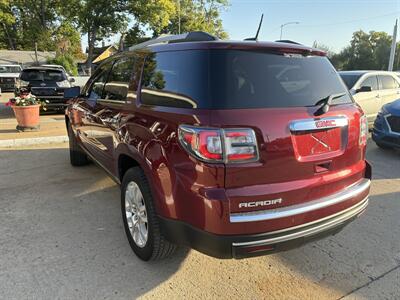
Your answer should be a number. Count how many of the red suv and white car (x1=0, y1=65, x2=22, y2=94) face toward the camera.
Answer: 1

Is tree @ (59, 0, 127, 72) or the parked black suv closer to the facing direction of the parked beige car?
the parked black suv

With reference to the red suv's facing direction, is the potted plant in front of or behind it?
in front

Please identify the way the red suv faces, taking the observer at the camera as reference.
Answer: facing away from the viewer and to the left of the viewer

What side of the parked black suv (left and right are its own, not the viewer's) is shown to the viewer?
back

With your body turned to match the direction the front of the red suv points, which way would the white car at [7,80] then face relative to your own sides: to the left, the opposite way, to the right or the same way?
the opposite way

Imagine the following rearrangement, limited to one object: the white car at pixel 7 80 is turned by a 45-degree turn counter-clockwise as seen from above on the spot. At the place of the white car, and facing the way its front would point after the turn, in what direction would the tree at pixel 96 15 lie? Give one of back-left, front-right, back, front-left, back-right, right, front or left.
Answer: left

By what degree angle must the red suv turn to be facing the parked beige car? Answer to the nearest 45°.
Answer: approximately 90° to its right

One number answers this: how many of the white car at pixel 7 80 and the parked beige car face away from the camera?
0

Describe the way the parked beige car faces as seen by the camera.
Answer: facing the viewer and to the left of the viewer

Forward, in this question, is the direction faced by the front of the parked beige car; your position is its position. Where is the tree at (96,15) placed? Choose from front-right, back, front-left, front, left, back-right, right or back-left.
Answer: right

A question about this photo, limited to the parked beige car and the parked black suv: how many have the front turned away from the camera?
1

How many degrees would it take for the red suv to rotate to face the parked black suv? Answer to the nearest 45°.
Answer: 0° — it already faces it

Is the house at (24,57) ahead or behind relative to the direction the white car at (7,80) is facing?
behind
